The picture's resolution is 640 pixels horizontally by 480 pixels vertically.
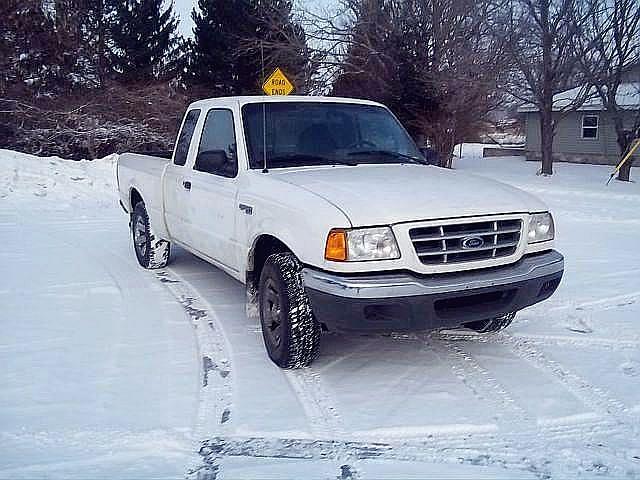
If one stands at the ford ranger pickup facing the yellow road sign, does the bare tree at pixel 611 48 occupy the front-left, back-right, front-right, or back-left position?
front-right

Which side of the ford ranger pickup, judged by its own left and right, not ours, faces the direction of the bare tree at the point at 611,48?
left

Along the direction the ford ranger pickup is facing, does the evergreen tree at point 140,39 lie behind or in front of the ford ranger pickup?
behind

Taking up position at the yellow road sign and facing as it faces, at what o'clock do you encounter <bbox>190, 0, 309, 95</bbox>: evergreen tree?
The evergreen tree is roughly at 6 o'clock from the yellow road sign.

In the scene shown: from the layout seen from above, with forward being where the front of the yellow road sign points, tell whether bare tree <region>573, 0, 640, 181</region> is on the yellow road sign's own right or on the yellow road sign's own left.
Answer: on the yellow road sign's own left

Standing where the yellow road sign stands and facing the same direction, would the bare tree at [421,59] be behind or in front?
behind

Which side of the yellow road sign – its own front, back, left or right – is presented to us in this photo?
front

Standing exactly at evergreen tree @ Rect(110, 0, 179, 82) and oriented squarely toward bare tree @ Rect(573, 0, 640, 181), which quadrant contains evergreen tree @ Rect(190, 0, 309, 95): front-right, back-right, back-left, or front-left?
front-left

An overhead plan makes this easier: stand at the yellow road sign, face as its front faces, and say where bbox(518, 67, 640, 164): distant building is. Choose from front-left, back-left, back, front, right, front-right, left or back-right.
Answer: back-left

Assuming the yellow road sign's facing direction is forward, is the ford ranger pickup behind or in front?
in front

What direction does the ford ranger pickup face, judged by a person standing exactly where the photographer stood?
facing the viewer and to the right of the viewer
